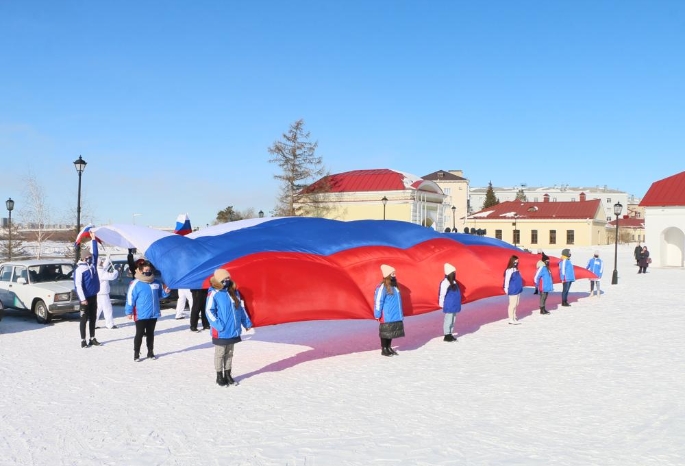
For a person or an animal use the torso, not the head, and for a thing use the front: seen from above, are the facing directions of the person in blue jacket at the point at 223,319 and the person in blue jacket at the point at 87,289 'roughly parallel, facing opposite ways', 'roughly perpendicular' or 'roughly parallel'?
roughly parallel

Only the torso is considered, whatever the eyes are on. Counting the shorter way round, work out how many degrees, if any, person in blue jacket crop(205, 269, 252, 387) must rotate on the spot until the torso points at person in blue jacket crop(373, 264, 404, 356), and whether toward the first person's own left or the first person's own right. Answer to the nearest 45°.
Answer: approximately 90° to the first person's own left

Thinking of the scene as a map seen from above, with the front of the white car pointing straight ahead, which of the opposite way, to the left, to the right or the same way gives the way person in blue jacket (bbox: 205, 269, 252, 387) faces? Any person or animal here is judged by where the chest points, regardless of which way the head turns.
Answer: the same way

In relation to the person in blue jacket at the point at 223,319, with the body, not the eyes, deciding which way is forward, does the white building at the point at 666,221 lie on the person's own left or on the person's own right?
on the person's own left

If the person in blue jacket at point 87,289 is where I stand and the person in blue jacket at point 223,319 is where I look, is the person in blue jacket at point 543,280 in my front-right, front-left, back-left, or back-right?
front-left

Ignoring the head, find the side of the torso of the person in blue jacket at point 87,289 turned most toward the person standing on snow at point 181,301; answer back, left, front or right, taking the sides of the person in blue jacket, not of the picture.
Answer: left

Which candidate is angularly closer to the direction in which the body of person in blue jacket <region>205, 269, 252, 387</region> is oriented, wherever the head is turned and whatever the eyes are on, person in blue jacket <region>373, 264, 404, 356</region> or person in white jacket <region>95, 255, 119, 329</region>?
the person in blue jacket

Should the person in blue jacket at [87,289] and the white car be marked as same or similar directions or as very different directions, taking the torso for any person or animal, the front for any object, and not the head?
same or similar directions

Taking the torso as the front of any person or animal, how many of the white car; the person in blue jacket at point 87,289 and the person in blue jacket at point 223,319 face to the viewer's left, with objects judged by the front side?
0

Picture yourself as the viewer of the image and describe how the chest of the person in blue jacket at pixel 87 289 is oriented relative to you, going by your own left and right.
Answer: facing the viewer and to the right of the viewer

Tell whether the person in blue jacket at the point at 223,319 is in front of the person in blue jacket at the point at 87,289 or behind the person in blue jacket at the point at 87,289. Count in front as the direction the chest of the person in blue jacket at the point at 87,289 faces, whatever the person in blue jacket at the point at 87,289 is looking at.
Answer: in front

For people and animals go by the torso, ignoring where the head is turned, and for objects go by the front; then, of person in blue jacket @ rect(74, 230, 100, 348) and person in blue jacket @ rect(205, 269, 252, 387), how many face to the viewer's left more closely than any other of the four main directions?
0
